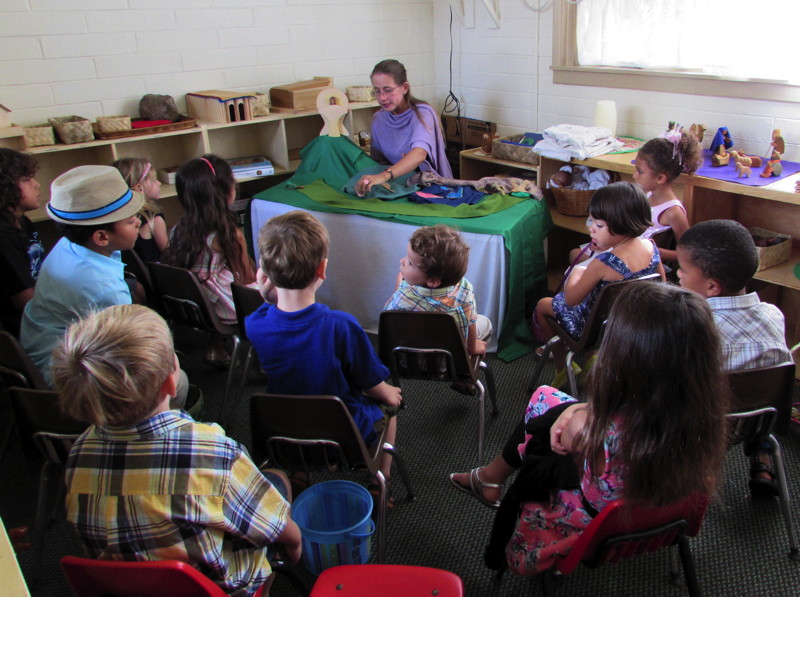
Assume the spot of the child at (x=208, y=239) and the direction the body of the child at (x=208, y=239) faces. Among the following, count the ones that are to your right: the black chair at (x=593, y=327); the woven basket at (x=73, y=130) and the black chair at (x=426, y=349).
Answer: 2

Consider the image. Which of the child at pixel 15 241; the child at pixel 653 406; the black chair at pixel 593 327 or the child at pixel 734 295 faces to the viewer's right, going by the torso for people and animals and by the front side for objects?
the child at pixel 15 241

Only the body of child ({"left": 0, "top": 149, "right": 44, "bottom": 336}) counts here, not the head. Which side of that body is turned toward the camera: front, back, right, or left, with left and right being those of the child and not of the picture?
right

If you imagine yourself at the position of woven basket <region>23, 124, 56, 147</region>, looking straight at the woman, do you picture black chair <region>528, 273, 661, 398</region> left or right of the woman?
right

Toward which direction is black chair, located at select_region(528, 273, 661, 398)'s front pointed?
to the viewer's left

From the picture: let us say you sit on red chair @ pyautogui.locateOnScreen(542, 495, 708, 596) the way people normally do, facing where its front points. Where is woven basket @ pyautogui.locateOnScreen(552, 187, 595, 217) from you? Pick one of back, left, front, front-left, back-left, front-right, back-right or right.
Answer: front-right

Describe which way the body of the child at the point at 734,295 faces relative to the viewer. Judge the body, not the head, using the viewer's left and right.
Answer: facing away from the viewer and to the left of the viewer

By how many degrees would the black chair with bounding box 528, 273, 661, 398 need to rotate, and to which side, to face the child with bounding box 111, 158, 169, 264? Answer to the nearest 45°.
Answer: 0° — it already faces them

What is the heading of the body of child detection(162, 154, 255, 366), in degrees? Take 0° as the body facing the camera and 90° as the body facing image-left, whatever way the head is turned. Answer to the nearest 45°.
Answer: approximately 225°

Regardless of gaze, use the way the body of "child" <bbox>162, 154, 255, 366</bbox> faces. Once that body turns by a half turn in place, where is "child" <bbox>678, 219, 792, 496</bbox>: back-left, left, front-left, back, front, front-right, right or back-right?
left

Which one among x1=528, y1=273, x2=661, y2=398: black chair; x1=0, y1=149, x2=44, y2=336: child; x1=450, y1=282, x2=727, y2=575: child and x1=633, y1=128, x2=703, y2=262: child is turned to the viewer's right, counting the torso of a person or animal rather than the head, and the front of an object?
x1=0, y1=149, x2=44, y2=336: child

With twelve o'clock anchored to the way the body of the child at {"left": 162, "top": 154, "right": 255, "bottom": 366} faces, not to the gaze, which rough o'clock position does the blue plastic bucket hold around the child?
The blue plastic bucket is roughly at 4 o'clock from the child.

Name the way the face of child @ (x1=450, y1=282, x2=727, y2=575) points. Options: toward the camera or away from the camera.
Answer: away from the camera

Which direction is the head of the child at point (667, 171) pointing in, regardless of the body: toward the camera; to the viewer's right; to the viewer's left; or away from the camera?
to the viewer's left

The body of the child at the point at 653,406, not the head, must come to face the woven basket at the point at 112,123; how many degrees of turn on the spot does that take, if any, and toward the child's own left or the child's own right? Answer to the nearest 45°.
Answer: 0° — they already face it
